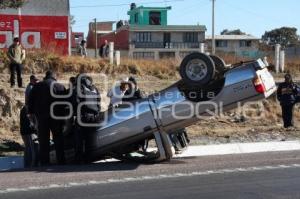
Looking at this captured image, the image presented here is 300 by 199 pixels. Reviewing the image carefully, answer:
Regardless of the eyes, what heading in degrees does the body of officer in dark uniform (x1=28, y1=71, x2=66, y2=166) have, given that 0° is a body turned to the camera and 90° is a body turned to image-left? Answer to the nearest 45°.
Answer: approximately 225°

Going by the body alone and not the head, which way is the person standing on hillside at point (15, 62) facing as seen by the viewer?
toward the camera

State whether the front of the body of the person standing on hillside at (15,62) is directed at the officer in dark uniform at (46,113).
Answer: yes

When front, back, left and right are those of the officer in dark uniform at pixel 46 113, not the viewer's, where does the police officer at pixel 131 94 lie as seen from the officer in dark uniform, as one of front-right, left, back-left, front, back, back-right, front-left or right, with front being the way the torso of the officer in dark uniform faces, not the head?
front-right

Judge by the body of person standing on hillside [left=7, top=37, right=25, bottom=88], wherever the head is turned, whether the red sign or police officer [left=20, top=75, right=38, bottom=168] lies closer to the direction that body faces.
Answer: the police officer

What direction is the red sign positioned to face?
toward the camera

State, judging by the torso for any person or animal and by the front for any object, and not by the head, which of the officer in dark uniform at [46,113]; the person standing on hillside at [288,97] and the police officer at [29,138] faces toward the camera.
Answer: the person standing on hillside

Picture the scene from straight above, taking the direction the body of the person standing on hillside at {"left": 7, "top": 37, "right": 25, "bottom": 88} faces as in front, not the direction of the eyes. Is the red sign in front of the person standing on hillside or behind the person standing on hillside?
behind

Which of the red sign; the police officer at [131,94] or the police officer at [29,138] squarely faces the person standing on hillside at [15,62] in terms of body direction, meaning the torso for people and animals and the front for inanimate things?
the red sign

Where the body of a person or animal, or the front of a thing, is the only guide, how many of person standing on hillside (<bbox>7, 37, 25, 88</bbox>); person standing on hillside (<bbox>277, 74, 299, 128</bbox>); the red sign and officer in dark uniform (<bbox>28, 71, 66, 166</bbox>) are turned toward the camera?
3

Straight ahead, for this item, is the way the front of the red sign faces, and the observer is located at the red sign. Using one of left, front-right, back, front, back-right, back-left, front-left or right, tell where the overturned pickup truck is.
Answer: front
